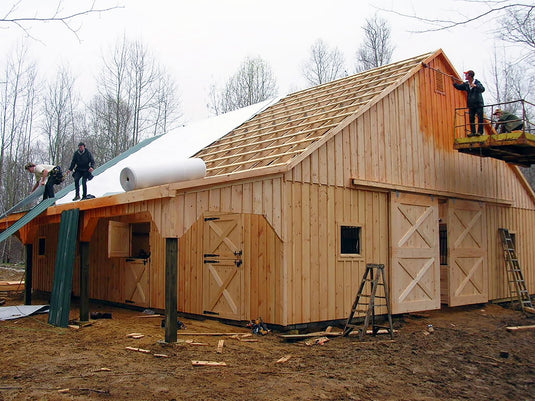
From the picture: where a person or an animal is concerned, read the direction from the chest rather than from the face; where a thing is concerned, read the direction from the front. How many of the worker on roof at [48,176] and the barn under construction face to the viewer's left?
1

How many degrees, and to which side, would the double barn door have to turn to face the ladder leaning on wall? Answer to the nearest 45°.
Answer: approximately 90° to its left

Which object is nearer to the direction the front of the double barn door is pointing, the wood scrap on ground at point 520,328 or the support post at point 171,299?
the wood scrap on ground

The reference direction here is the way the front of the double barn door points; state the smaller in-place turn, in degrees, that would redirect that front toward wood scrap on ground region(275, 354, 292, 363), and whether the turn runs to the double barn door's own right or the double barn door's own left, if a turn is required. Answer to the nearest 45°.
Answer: approximately 45° to the double barn door's own right

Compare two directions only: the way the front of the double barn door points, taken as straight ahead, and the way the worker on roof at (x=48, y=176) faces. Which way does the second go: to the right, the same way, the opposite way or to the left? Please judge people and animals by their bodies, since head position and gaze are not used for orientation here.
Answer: to the right

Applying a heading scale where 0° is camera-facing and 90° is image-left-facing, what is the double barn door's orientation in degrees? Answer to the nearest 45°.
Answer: approximately 315°

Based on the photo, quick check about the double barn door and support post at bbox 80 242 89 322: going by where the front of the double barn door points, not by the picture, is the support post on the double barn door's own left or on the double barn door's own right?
on the double barn door's own right

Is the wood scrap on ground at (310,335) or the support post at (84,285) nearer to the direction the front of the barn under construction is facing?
the wood scrap on ground

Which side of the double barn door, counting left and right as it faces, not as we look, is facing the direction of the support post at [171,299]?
right

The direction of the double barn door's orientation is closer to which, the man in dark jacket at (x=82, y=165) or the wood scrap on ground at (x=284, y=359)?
the wood scrap on ground

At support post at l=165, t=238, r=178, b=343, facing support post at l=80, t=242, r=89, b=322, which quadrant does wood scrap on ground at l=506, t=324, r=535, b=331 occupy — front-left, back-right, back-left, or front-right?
back-right

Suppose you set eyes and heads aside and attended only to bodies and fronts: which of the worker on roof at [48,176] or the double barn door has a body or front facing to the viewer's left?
the worker on roof

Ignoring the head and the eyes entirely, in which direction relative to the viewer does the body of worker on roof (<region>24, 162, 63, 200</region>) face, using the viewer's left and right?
facing to the left of the viewer
